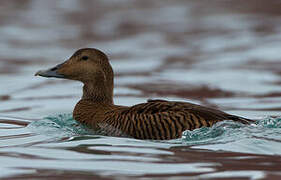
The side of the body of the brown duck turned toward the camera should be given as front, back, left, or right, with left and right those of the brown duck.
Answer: left
